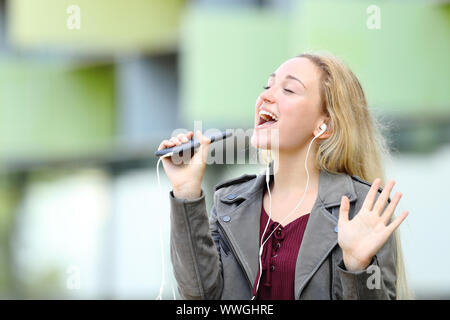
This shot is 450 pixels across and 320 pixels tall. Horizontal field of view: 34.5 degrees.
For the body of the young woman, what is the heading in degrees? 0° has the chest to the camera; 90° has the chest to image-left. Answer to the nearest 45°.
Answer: approximately 45°
